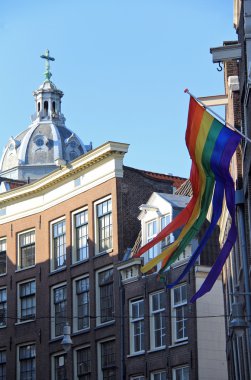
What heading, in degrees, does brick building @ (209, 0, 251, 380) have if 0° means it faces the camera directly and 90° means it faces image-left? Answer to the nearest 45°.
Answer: approximately 90°

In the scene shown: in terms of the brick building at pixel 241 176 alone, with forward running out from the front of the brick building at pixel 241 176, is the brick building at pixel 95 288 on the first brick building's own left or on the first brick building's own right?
on the first brick building's own right

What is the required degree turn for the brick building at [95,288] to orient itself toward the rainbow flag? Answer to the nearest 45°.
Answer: approximately 45° to its left

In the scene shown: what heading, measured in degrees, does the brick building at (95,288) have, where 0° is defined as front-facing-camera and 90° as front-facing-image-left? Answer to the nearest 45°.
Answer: approximately 45°

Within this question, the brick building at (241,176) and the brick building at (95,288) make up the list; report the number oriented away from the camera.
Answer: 0
